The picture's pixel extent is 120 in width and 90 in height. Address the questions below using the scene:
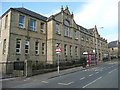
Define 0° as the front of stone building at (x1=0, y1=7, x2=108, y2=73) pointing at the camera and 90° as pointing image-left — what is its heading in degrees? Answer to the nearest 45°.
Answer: approximately 315°
